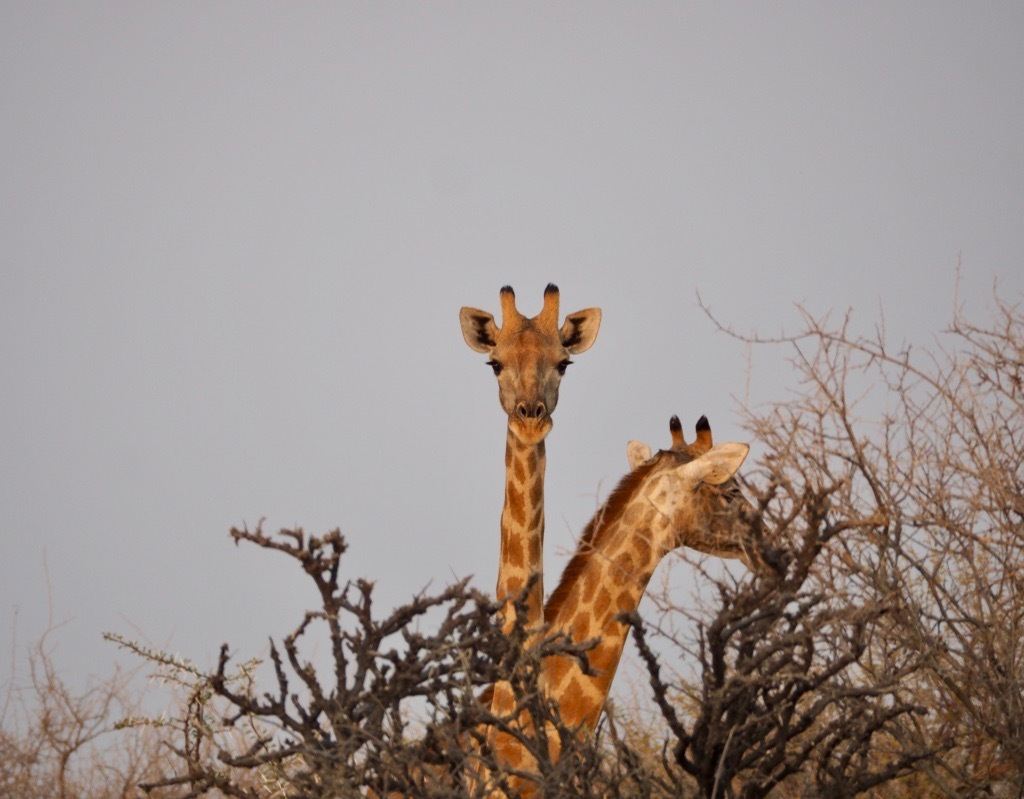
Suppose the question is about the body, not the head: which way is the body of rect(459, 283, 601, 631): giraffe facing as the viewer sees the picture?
toward the camera
